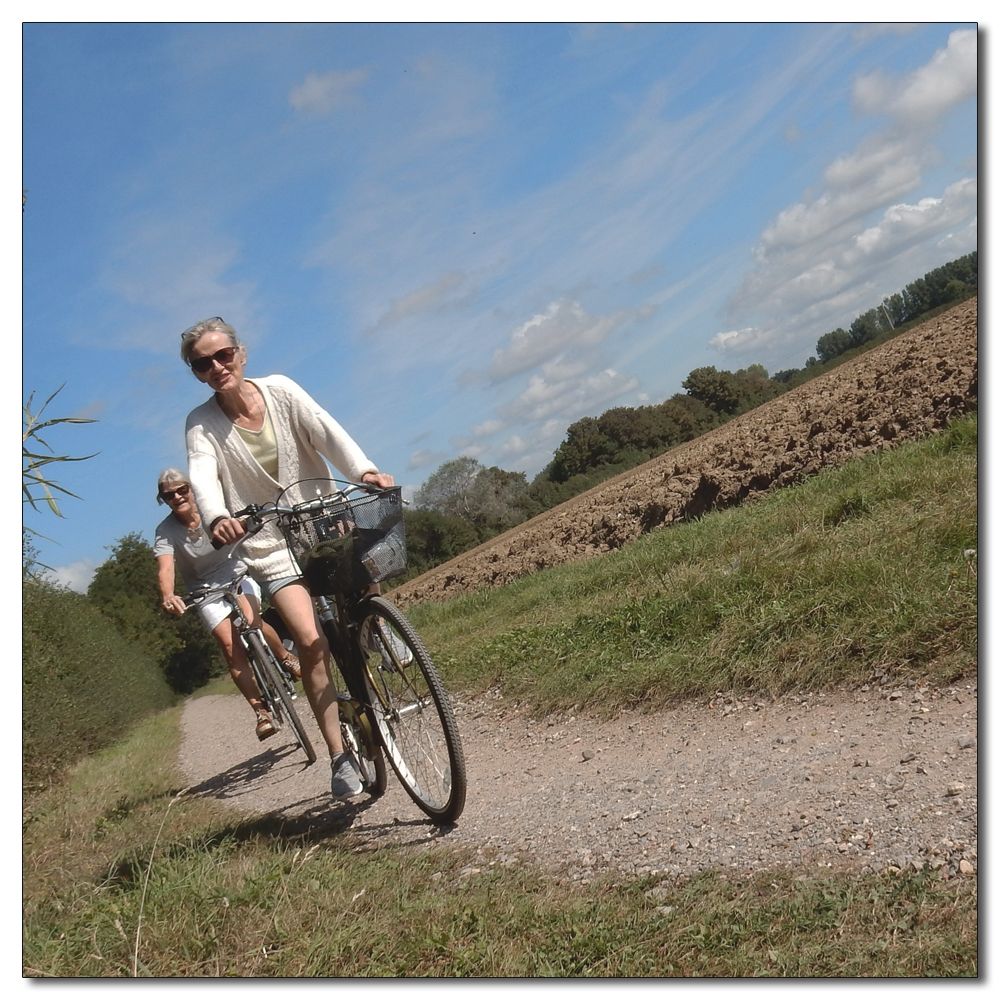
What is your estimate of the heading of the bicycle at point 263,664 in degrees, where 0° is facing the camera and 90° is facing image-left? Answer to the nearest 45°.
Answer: approximately 0°

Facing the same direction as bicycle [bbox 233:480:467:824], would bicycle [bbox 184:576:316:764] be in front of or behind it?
behind

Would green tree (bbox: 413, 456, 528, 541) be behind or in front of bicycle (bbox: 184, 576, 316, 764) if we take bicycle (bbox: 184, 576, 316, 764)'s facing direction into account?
behind

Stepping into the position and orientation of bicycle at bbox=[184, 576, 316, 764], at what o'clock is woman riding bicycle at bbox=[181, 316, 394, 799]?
The woman riding bicycle is roughly at 12 o'clock from the bicycle.

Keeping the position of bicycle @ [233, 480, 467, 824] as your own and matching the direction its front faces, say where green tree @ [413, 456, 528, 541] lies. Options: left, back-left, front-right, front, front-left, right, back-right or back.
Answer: back-left

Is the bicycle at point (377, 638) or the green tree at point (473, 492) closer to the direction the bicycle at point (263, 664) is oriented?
the bicycle

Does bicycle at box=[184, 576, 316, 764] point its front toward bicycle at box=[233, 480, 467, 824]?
yes

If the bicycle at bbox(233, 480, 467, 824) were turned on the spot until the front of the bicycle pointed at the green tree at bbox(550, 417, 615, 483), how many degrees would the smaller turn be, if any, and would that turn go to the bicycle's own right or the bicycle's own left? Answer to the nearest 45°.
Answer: approximately 135° to the bicycle's own left

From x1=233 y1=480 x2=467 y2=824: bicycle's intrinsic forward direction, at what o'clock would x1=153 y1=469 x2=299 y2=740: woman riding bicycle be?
The woman riding bicycle is roughly at 7 o'clock from the bicycle.
